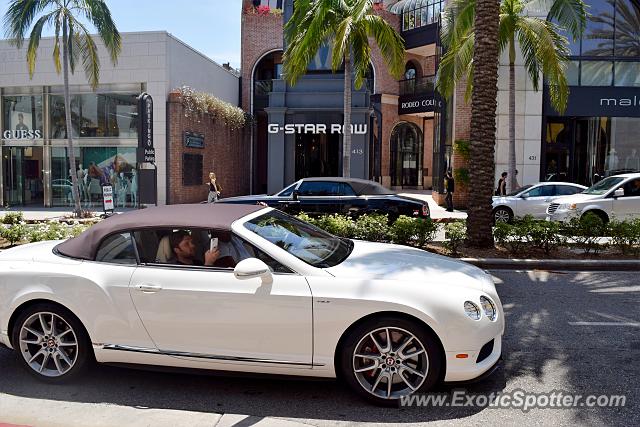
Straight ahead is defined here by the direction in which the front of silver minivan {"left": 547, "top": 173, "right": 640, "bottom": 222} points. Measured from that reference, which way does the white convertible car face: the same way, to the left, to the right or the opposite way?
the opposite way

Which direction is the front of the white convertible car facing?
to the viewer's right

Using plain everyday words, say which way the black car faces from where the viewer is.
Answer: facing to the left of the viewer

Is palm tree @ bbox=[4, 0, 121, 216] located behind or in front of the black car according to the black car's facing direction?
in front

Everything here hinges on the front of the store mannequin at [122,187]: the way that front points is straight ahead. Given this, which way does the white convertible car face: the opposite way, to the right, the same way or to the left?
to the left

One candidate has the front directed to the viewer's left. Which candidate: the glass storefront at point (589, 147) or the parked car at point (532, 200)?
the parked car

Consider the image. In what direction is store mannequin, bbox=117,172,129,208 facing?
toward the camera

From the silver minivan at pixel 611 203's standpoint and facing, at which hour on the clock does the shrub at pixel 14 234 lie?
The shrub is roughly at 12 o'clock from the silver minivan.

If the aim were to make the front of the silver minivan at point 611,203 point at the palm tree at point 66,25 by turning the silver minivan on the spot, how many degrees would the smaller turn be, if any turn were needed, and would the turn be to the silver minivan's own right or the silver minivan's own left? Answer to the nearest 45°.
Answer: approximately 45° to the silver minivan's own right

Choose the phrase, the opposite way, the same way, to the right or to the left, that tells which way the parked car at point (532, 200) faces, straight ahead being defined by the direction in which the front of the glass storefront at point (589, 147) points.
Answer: to the right

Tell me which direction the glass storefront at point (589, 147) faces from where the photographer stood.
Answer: facing the viewer

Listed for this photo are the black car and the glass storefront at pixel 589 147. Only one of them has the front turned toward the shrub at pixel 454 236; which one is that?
the glass storefront

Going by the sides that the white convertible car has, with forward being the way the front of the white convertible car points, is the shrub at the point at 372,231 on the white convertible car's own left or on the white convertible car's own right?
on the white convertible car's own left

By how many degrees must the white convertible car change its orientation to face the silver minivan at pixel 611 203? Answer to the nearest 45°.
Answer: approximately 45° to its left

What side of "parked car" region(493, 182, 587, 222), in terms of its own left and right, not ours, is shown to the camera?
left

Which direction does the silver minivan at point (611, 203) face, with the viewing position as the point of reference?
facing the viewer and to the left of the viewer

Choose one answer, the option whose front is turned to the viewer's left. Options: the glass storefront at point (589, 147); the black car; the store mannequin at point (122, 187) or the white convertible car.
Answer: the black car
